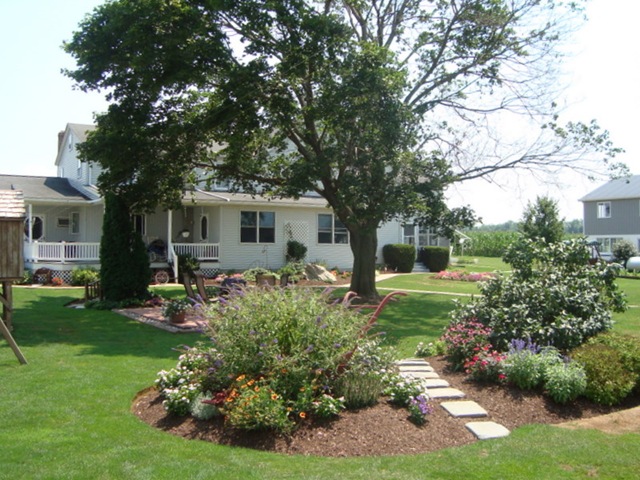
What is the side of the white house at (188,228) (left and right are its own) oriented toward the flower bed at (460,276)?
left

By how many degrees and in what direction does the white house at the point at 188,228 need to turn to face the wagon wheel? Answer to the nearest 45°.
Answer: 0° — it already faces it

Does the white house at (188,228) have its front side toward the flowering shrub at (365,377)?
yes

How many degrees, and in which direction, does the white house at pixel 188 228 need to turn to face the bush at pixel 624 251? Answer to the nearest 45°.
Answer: approximately 90° to its left

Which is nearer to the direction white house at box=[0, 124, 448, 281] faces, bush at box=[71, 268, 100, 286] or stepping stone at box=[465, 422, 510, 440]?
the stepping stone

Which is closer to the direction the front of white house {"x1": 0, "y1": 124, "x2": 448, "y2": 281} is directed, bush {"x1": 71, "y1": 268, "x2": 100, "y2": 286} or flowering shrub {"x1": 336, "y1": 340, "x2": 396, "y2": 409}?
the flowering shrub

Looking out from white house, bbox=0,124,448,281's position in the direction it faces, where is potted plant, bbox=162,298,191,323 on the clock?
The potted plant is roughly at 12 o'clock from the white house.

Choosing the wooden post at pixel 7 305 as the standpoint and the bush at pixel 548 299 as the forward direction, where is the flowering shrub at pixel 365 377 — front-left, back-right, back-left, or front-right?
front-right

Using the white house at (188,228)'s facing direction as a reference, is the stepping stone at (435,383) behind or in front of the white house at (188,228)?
in front

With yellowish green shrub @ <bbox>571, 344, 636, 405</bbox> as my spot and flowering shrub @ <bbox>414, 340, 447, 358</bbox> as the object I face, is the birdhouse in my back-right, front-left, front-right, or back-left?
front-left

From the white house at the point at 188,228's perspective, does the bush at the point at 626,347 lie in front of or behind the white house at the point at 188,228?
in front

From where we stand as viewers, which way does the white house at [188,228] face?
facing the viewer

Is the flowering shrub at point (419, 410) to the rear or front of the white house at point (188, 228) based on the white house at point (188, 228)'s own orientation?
to the front

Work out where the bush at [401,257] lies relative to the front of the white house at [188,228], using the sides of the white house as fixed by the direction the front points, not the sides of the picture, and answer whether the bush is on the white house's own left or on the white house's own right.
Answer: on the white house's own left

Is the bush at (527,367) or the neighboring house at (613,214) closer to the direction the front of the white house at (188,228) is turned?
the bush
